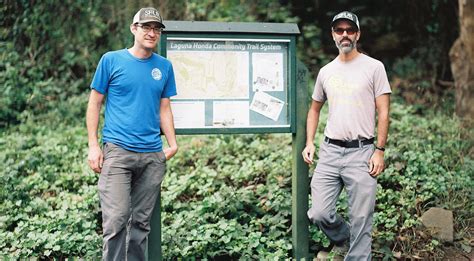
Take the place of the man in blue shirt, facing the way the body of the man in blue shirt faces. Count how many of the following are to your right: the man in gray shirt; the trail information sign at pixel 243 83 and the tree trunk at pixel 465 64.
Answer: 0

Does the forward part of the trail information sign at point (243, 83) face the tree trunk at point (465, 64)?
no

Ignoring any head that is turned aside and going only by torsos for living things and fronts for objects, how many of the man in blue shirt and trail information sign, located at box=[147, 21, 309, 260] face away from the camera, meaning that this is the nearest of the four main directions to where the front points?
0

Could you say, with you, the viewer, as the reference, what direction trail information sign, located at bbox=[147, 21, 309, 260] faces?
facing the viewer

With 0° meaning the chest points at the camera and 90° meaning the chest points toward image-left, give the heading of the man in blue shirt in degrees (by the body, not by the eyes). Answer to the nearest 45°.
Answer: approximately 315°

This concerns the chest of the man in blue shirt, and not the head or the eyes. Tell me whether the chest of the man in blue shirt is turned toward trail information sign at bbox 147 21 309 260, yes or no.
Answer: no

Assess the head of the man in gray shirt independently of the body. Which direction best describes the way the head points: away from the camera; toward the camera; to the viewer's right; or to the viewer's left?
toward the camera

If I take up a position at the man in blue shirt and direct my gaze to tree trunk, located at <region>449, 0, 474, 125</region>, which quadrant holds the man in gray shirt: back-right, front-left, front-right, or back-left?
front-right
